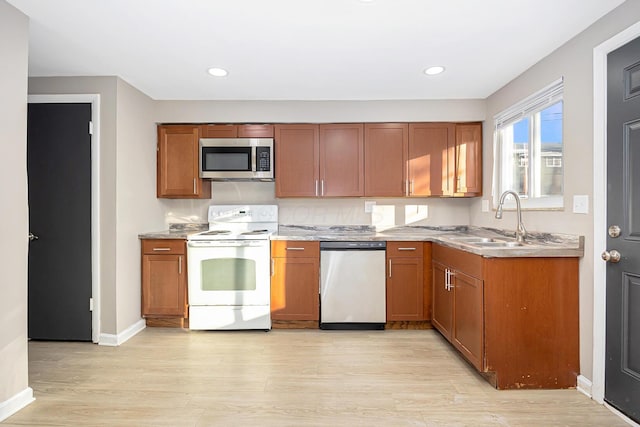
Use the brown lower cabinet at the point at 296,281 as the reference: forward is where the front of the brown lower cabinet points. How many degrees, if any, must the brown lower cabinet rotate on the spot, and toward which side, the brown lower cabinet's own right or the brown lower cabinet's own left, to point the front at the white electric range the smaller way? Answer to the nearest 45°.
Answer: approximately 90° to the brown lower cabinet's own right

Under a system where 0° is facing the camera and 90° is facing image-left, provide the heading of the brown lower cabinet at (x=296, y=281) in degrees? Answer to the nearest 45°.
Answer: approximately 0°

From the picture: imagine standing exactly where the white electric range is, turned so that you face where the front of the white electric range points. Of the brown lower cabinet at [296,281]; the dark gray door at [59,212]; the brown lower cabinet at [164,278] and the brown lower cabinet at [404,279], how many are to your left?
2

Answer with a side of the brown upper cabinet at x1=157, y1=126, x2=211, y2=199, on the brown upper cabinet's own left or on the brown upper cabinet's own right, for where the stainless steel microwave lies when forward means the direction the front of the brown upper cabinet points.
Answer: on the brown upper cabinet's own left

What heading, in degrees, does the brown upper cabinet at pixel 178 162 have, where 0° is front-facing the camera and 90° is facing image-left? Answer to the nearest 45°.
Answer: approximately 0°

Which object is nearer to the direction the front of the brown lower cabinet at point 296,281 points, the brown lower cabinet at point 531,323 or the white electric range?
the brown lower cabinet

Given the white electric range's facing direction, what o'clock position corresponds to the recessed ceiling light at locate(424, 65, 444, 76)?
The recessed ceiling light is roughly at 10 o'clock from the white electric range.

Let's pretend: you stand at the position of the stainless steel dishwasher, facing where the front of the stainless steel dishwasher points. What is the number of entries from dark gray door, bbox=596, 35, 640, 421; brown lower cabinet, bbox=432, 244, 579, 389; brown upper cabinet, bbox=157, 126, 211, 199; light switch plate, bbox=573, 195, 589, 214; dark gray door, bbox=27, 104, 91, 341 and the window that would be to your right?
2

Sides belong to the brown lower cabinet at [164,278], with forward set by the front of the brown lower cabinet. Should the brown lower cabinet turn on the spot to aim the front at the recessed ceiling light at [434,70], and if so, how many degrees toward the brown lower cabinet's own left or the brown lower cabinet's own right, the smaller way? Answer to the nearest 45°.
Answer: approximately 45° to the brown lower cabinet's own left

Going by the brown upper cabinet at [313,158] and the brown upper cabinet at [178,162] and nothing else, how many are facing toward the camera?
2

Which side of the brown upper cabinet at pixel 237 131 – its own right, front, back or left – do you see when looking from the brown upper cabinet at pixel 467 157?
left

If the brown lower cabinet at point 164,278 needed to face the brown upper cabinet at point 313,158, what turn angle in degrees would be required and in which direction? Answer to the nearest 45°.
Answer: approximately 90° to its left

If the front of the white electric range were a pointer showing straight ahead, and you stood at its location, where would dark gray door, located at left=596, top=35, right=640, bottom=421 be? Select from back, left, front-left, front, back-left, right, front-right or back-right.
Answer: front-left
